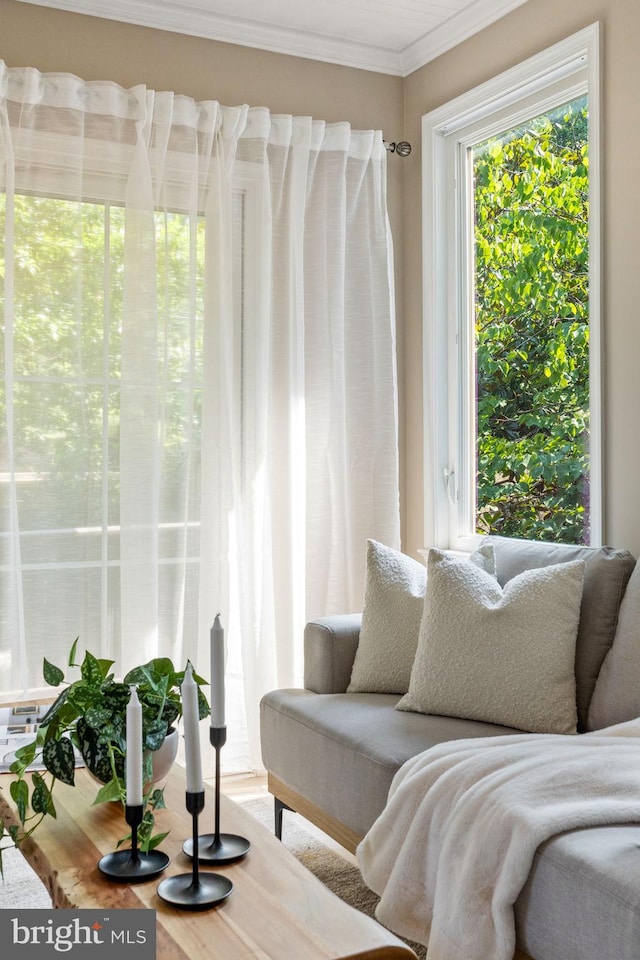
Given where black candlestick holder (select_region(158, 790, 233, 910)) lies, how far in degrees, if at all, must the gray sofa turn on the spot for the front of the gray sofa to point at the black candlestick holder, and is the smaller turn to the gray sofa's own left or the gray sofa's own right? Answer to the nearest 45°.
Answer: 0° — it already faces it

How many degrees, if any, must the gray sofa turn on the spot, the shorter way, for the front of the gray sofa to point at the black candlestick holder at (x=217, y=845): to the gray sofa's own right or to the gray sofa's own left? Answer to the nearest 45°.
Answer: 0° — it already faces it

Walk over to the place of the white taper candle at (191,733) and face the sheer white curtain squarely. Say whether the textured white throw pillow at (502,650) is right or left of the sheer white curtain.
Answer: right

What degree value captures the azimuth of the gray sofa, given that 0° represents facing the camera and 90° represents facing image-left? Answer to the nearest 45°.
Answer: approximately 45°

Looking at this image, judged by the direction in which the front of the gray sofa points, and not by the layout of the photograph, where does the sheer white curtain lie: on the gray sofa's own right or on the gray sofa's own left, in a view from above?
on the gray sofa's own right

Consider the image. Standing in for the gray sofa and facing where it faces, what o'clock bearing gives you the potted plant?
The potted plant is roughly at 12 o'clock from the gray sofa.

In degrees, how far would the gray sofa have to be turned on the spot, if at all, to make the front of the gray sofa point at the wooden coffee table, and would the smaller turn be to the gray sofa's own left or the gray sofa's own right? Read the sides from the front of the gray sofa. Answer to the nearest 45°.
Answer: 0° — it already faces it
